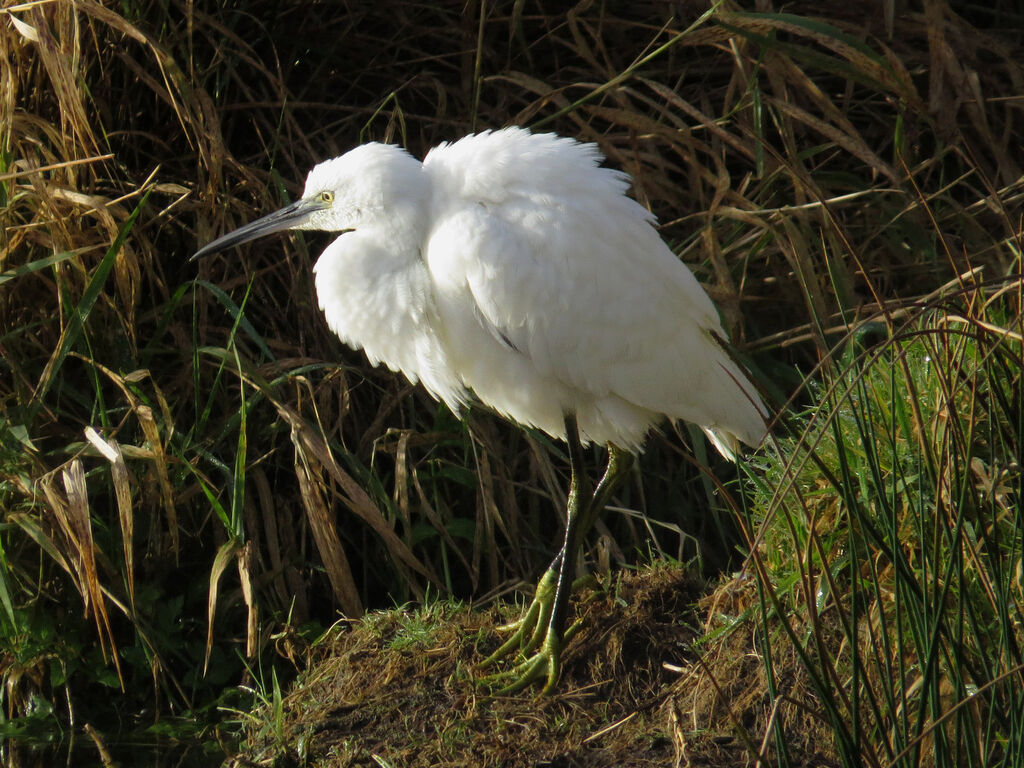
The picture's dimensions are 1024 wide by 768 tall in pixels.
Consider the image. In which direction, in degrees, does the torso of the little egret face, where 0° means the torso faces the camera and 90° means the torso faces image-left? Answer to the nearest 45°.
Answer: approximately 90°
